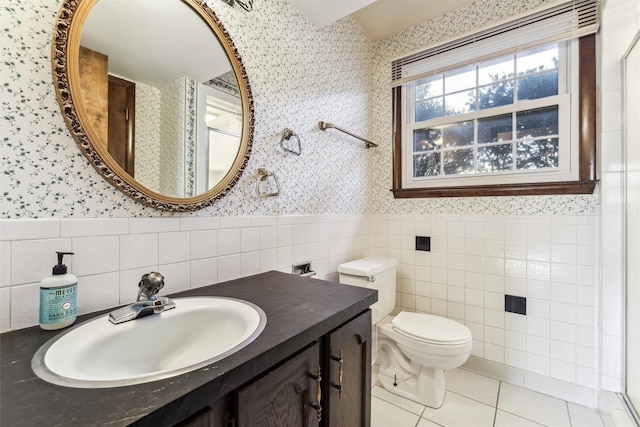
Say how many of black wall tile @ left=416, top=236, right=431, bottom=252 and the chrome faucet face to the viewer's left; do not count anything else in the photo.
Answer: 0

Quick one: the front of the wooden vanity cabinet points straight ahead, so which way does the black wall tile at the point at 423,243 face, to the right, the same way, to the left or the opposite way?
to the right

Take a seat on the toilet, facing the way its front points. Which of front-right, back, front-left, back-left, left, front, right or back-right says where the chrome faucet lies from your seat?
right

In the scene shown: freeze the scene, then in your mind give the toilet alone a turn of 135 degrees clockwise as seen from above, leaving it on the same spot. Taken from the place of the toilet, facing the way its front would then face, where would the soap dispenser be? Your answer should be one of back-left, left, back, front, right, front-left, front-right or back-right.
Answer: front-left

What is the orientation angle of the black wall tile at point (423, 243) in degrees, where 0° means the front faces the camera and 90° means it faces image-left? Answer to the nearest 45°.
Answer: approximately 0°

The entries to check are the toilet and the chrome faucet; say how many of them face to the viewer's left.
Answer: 0

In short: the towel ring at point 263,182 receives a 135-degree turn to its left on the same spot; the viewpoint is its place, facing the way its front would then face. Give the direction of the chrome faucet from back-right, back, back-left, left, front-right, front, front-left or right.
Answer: back-left

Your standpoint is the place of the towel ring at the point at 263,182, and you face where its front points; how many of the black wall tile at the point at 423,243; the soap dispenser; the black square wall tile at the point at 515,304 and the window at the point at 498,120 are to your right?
1

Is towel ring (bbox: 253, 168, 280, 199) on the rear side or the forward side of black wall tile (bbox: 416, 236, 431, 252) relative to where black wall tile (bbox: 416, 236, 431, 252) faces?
on the forward side

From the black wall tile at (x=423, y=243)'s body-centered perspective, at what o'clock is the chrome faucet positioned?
The chrome faucet is roughly at 1 o'clock from the black wall tile.

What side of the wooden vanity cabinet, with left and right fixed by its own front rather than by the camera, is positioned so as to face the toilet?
left
